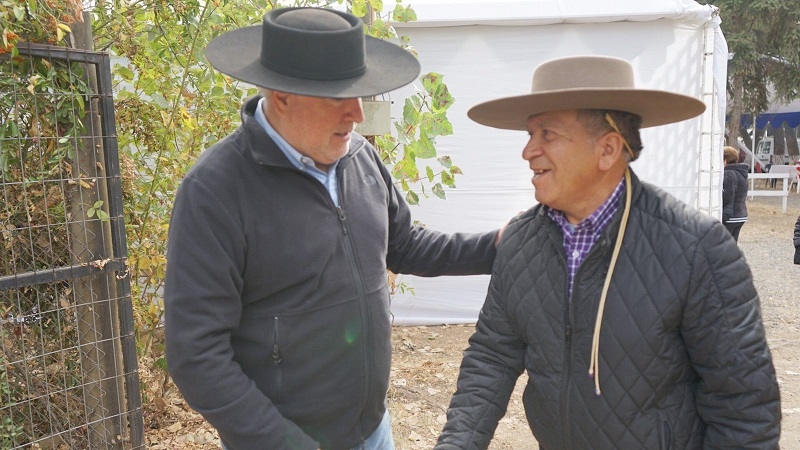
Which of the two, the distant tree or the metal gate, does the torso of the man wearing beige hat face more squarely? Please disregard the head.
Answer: the metal gate

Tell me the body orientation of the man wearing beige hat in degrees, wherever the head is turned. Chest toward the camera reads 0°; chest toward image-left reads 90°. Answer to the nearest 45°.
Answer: approximately 45°

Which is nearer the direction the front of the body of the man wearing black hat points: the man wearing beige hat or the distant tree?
the man wearing beige hat

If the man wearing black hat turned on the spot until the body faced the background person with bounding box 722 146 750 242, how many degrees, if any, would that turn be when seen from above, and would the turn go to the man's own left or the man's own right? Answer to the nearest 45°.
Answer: approximately 90° to the man's own left

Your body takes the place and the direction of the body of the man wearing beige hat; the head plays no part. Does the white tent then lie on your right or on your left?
on your right

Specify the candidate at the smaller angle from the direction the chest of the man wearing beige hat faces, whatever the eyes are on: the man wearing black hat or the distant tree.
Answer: the man wearing black hat

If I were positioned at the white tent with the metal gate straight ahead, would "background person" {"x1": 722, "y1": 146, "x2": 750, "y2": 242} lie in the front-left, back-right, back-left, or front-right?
back-left

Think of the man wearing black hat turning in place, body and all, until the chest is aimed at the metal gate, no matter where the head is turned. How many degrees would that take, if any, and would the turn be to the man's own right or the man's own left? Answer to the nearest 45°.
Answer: approximately 180°

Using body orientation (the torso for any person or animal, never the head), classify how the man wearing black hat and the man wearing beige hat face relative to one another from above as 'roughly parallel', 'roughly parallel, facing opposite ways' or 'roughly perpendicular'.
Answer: roughly perpendicular

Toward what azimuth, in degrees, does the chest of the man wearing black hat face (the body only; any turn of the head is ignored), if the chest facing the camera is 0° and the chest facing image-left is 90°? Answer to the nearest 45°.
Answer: approximately 315°

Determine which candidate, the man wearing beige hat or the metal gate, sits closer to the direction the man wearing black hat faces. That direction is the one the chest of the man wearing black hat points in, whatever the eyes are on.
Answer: the man wearing beige hat

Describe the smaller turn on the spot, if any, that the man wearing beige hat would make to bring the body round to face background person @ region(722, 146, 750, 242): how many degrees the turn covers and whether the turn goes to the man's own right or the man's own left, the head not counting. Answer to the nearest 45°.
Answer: approximately 135° to the man's own right
